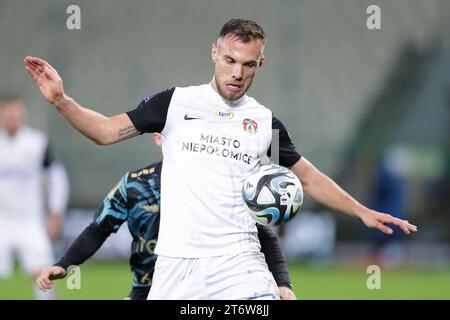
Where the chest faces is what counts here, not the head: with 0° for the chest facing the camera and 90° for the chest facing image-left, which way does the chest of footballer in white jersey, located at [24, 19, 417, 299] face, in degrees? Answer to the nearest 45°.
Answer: approximately 0°

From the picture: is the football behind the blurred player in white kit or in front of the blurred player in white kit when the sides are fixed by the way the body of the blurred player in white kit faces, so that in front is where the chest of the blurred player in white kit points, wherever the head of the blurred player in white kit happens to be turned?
in front

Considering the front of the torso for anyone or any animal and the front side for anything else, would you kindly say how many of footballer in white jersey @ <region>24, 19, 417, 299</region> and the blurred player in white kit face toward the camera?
2

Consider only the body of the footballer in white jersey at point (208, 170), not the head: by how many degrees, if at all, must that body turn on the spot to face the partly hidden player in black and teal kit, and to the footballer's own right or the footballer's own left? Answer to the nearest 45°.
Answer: approximately 135° to the footballer's own right

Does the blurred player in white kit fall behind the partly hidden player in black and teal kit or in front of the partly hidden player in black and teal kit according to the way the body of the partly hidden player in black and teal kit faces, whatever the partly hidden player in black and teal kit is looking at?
behind
